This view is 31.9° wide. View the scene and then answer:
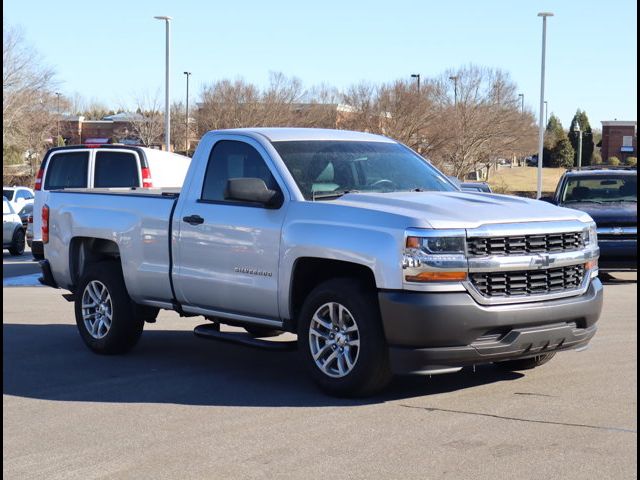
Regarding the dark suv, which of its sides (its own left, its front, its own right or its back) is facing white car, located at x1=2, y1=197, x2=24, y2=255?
right

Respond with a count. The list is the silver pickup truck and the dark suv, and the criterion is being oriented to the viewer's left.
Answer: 0

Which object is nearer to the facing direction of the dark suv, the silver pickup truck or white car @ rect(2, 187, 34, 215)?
the silver pickup truck

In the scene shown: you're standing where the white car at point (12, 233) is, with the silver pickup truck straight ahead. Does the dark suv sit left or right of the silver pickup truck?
left

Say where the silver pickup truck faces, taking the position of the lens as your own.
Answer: facing the viewer and to the right of the viewer

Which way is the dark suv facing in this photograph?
toward the camera

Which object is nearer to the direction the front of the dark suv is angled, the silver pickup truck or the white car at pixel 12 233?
the silver pickup truck

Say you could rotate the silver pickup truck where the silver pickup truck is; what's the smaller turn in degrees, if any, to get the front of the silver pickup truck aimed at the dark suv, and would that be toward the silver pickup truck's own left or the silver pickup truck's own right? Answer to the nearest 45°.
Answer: approximately 90° to the silver pickup truck's own left

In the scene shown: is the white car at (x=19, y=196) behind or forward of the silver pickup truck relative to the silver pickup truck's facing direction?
behind

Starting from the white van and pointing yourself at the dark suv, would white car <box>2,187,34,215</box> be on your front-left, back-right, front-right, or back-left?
back-left
